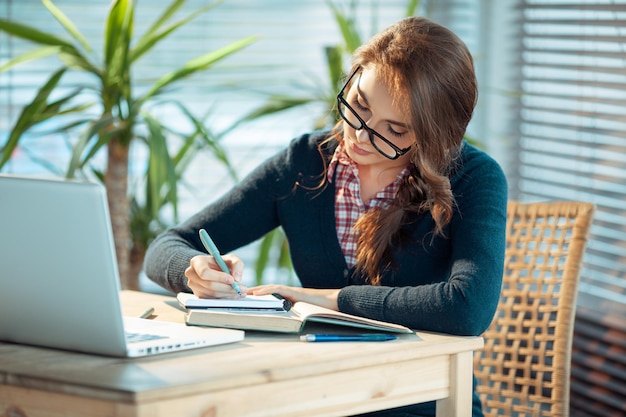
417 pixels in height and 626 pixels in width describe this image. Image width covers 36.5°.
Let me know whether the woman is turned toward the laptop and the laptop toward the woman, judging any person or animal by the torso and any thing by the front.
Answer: yes

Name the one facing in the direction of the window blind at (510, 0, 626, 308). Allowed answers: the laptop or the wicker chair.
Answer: the laptop

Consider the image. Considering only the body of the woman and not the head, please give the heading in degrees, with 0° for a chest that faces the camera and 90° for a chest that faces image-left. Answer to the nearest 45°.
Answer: approximately 45°

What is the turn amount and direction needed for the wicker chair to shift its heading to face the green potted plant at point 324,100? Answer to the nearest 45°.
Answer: approximately 90° to its right

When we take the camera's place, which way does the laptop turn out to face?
facing away from the viewer and to the right of the viewer

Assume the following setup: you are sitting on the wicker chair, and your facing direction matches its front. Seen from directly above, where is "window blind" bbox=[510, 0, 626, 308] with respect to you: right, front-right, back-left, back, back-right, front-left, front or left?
back-right

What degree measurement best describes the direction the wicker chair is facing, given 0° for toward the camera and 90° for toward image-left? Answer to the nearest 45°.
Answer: approximately 45°

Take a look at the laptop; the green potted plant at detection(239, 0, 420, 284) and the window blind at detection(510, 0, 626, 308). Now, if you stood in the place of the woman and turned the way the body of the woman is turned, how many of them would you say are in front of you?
1

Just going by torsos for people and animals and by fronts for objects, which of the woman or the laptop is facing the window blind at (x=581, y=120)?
the laptop

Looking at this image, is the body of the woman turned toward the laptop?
yes

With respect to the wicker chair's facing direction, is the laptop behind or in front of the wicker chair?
in front

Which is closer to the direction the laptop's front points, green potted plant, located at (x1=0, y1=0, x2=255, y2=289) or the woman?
the woman

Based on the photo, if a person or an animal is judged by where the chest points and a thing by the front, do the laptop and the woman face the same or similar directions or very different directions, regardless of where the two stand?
very different directions
